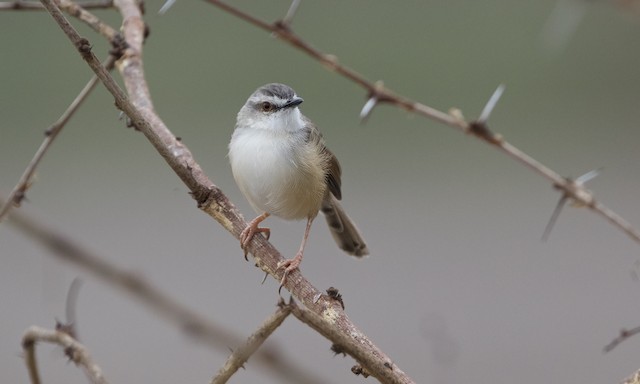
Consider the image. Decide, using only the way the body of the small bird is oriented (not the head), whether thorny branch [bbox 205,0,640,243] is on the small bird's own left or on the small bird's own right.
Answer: on the small bird's own left

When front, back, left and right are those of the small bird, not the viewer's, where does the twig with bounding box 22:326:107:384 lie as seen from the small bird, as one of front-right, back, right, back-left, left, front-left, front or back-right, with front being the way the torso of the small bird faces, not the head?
front-right

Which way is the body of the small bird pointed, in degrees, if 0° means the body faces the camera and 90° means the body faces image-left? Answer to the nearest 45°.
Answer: approximately 45°
